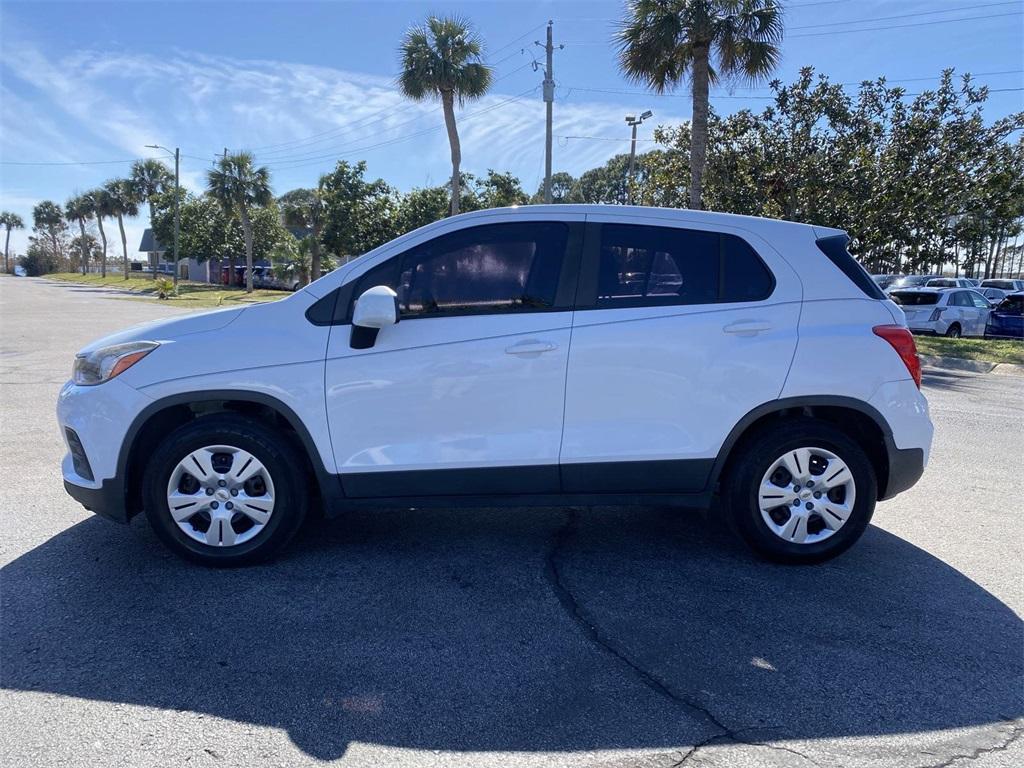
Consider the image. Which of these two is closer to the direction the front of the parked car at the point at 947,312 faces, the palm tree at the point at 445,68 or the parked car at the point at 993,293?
the parked car

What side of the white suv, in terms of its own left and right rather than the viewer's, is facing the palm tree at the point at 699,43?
right

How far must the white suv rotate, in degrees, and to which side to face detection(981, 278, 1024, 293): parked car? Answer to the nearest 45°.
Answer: approximately 135° to its right

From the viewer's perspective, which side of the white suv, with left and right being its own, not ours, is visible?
left

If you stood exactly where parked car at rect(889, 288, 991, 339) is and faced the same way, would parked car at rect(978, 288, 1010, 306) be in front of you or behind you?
in front

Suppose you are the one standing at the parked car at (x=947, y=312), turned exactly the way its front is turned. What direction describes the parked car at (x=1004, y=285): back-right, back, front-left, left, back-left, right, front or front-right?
front-left

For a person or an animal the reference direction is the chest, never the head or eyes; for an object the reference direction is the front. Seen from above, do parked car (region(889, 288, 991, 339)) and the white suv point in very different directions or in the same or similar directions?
very different directions

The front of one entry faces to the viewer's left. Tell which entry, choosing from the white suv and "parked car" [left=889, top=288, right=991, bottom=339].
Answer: the white suv

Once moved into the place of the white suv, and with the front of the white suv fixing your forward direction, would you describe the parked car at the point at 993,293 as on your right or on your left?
on your right

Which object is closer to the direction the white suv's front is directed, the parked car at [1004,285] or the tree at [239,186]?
the tree

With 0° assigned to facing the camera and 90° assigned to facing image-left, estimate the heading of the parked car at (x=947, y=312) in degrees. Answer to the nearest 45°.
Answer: approximately 225°
